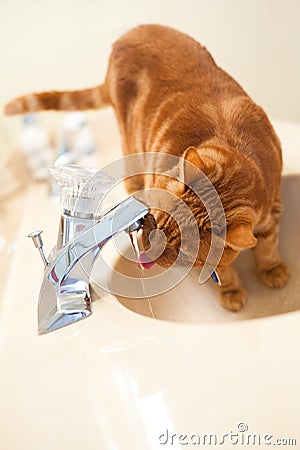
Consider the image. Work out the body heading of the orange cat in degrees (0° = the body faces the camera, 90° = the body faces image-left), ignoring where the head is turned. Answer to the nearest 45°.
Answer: approximately 315°
